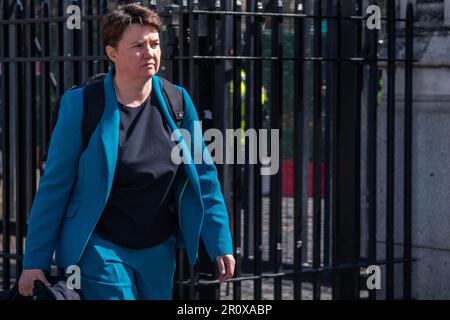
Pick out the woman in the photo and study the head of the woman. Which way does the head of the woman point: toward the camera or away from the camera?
toward the camera

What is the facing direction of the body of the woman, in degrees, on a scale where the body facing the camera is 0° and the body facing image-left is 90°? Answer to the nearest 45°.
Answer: approximately 315°
